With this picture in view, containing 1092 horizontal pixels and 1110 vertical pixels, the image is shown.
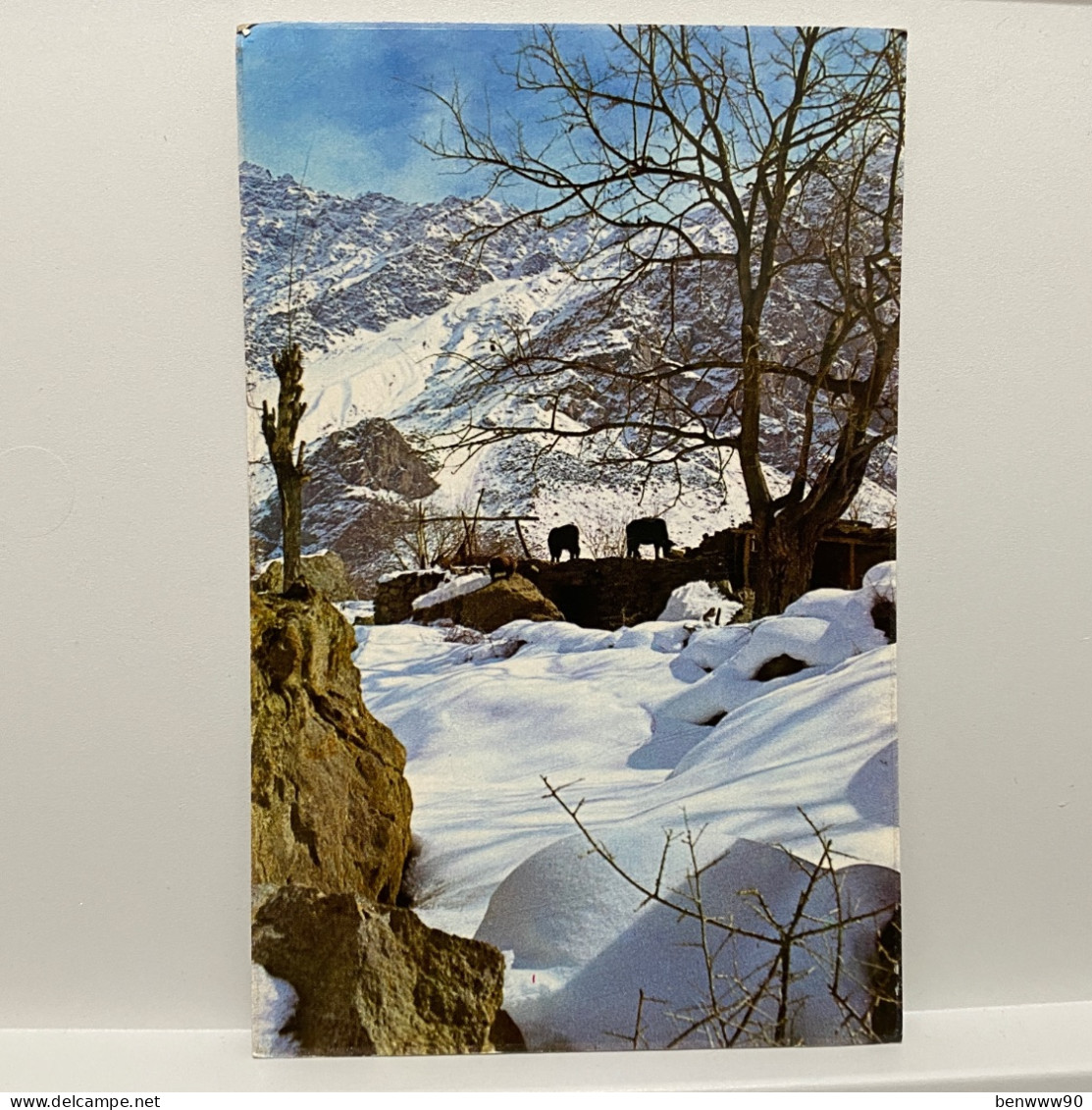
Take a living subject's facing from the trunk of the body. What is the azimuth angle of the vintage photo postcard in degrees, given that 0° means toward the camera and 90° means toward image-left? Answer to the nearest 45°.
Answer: approximately 0°
